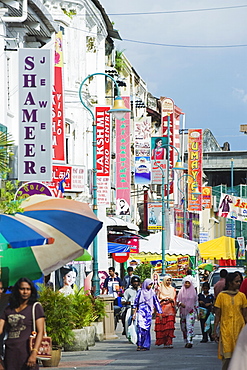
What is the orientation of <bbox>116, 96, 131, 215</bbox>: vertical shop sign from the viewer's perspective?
toward the camera

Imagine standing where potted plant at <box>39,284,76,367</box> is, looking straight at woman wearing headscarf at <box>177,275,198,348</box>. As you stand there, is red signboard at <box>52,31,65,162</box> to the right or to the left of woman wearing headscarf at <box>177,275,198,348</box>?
left

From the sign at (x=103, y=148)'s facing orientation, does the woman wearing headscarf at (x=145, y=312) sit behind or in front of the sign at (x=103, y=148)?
in front

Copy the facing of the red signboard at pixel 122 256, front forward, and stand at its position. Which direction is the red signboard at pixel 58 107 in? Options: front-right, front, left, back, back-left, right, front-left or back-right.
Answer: front

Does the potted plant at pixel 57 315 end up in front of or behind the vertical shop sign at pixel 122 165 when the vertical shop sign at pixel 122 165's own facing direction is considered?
in front

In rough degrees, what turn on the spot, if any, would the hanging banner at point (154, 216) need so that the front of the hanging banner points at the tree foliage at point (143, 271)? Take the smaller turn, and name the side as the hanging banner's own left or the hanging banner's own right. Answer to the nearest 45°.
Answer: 0° — it already faces it

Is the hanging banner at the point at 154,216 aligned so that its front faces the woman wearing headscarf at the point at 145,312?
yes

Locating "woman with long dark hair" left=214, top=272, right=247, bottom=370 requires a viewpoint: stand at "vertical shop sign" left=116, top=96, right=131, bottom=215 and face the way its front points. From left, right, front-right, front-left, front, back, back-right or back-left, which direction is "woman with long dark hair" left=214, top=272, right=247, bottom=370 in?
front

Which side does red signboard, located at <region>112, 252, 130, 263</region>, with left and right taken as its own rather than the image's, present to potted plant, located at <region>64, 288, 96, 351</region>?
front
